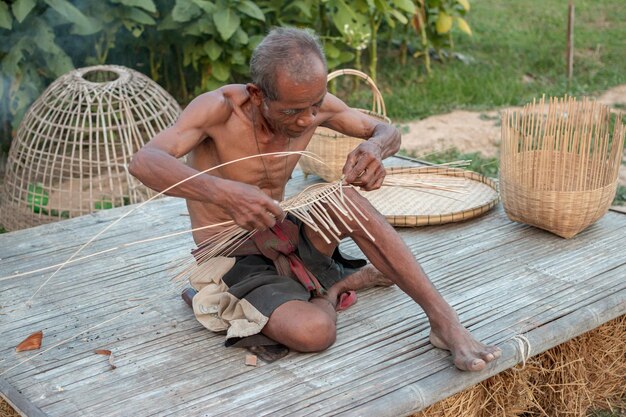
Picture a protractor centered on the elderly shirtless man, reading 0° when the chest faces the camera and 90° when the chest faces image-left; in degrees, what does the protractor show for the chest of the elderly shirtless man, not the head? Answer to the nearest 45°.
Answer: approximately 315°

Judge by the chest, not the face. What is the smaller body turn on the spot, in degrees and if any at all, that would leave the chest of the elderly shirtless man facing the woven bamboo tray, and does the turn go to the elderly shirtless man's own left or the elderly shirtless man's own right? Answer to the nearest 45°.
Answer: approximately 90° to the elderly shirtless man's own left

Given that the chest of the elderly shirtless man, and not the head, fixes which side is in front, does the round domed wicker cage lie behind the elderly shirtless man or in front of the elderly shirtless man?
behind

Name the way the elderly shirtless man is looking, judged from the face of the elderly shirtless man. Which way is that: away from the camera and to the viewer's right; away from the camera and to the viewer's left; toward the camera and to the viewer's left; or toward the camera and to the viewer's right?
toward the camera and to the viewer's right

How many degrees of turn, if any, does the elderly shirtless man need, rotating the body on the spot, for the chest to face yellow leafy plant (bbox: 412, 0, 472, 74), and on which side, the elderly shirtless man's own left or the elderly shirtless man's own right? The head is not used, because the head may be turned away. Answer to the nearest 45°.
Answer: approximately 135° to the elderly shirtless man's own left

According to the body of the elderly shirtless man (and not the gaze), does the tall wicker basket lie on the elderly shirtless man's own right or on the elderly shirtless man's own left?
on the elderly shirtless man's own left
